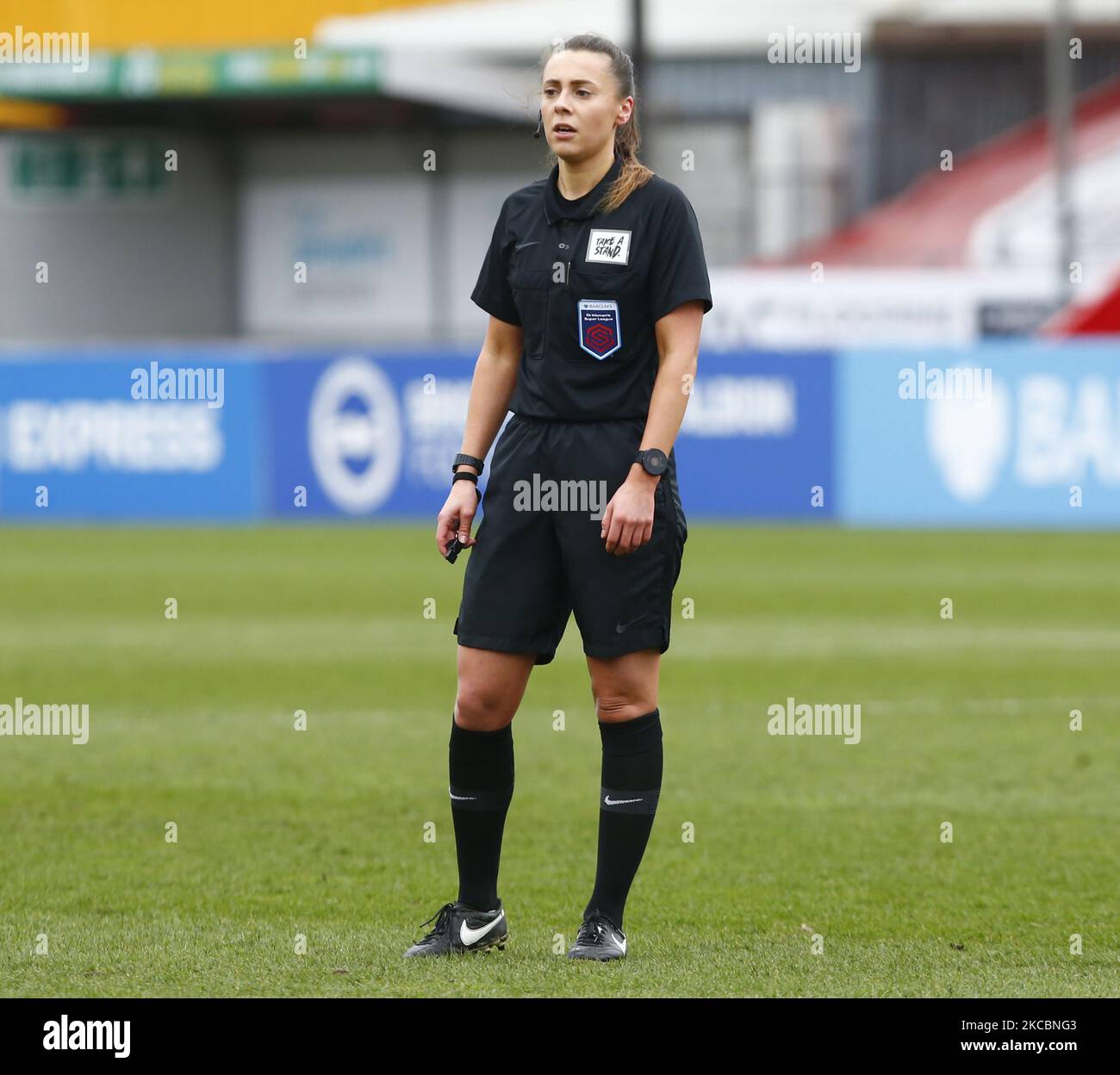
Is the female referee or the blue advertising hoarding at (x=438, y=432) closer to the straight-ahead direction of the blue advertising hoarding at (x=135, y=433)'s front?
the female referee

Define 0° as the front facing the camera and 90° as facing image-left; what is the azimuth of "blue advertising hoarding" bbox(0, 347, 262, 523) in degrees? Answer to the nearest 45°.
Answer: approximately 0°

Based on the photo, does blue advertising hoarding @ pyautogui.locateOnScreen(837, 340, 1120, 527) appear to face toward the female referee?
yes

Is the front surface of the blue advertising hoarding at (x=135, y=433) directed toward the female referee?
yes

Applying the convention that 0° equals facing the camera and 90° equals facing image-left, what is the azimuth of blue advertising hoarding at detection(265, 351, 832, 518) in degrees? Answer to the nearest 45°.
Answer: approximately 0°

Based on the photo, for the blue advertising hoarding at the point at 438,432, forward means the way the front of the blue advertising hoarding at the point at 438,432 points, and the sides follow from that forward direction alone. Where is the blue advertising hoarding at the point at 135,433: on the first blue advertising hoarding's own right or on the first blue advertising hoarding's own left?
on the first blue advertising hoarding's own right

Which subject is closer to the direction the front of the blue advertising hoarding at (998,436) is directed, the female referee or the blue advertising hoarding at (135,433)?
the female referee

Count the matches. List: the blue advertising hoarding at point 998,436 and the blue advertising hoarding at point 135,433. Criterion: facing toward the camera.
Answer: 2

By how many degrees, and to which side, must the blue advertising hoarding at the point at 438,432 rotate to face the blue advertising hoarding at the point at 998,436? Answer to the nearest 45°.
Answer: approximately 90° to its left

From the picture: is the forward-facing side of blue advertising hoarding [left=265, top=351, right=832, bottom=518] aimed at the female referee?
yes
